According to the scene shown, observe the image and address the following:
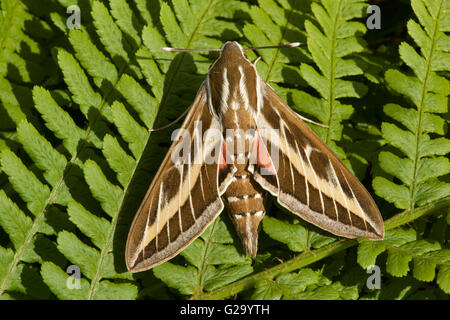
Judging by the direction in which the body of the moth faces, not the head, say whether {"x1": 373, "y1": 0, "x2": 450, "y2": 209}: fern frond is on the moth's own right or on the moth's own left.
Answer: on the moth's own right

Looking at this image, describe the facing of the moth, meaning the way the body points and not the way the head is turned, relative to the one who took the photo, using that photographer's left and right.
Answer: facing away from the viewer
